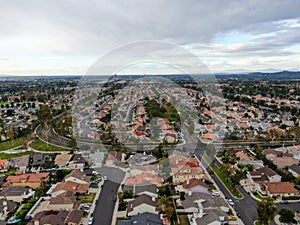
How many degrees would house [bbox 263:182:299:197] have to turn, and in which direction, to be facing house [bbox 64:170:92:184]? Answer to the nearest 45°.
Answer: approximately 45° to its right

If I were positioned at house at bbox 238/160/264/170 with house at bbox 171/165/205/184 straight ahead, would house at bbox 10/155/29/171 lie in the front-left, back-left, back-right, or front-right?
front-right

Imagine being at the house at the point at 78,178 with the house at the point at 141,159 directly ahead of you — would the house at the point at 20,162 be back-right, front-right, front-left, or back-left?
back-left

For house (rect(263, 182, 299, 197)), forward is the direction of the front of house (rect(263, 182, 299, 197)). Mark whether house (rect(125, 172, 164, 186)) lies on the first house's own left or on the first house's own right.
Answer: on the first house's own right

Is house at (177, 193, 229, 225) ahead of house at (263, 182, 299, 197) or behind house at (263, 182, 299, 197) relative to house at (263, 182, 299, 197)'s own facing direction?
ahead

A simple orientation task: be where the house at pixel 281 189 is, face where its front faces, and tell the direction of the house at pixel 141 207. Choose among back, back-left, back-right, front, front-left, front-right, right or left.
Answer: front-right

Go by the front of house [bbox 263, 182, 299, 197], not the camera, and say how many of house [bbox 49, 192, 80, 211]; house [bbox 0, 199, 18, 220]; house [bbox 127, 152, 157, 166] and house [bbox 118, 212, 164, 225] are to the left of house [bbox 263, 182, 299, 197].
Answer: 0

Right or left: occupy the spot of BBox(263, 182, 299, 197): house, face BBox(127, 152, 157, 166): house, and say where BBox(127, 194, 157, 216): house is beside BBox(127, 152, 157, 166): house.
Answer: left

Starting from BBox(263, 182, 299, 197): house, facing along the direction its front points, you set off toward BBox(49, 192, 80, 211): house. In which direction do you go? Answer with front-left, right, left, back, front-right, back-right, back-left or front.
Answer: front-right

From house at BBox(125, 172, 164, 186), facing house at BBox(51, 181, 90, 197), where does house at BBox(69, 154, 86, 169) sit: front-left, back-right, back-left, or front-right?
front-right

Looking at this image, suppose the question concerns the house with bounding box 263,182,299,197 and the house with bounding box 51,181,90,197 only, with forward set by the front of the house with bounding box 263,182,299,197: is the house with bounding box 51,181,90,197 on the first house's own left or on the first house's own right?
on the first house's own right
